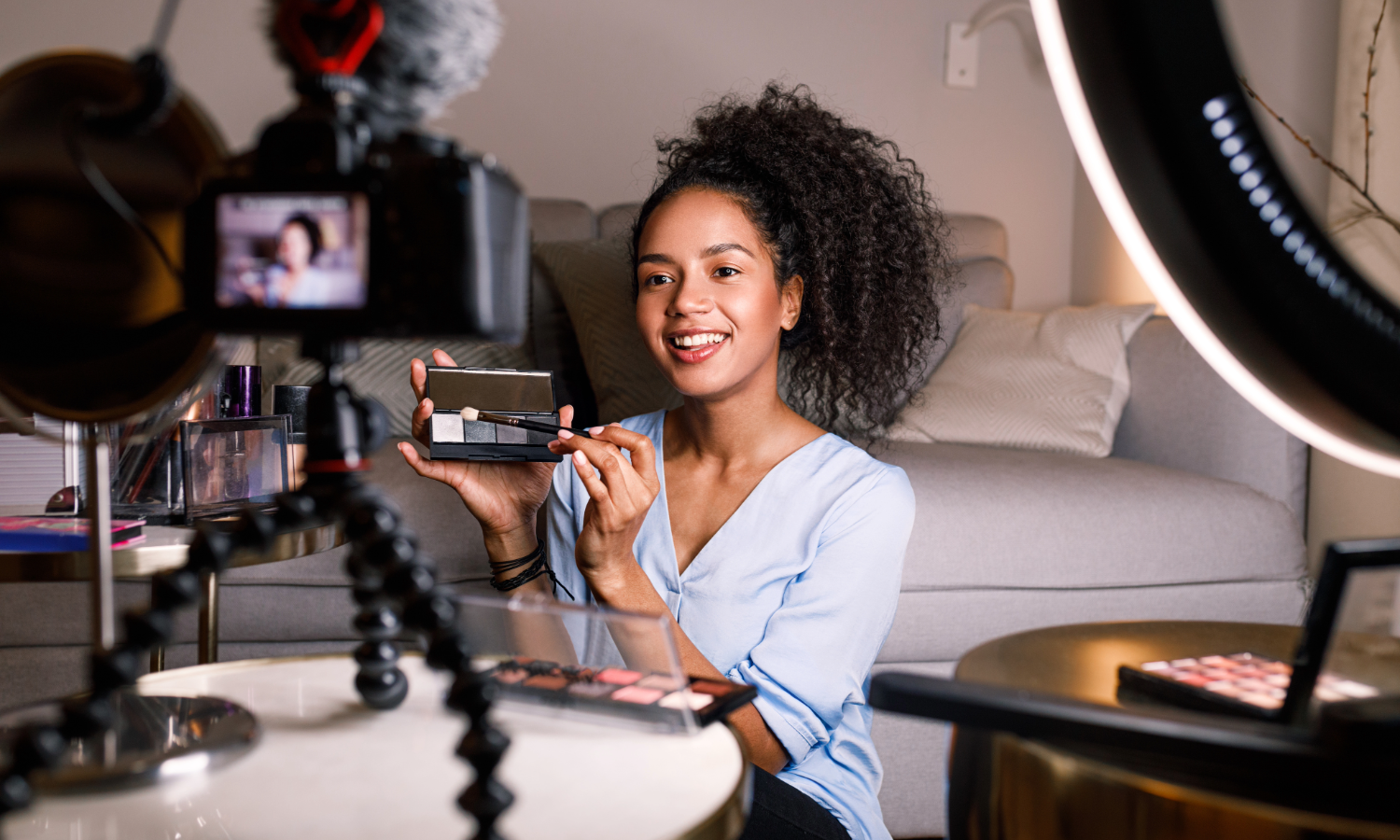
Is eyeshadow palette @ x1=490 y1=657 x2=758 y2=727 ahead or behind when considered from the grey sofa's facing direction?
ahead

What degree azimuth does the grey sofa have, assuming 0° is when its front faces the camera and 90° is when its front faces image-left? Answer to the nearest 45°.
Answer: approximately 0°

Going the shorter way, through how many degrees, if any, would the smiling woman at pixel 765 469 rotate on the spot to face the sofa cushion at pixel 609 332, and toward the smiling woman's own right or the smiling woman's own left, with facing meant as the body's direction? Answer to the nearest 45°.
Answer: approximately 135° to the smiling woman's own right

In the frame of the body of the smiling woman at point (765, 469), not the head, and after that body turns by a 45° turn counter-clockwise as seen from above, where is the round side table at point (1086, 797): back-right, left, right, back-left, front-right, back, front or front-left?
front

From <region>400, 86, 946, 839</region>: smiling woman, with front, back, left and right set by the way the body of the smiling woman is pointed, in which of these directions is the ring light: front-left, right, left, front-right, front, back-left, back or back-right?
front-left

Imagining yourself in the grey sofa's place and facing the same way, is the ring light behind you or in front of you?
in front

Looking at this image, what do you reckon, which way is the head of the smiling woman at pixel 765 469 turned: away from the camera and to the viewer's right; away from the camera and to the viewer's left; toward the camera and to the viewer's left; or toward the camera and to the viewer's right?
toward the camera and to the viewer's left

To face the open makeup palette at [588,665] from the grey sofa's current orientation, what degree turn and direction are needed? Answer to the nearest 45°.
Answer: approximately 45° to its right

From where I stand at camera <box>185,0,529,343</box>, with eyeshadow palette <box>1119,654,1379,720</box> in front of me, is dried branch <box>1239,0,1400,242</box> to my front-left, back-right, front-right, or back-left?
front-left

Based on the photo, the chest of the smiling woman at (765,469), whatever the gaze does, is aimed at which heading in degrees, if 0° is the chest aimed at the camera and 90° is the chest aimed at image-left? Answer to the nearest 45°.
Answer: approximately 45°

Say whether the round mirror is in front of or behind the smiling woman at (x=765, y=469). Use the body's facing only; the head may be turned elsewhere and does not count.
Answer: in front

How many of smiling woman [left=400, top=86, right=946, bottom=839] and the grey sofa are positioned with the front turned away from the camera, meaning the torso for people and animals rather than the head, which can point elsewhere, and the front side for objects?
0

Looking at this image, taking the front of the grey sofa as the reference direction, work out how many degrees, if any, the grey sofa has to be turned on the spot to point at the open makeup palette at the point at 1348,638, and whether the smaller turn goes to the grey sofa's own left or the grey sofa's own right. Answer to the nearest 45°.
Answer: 0° — it already faces it
